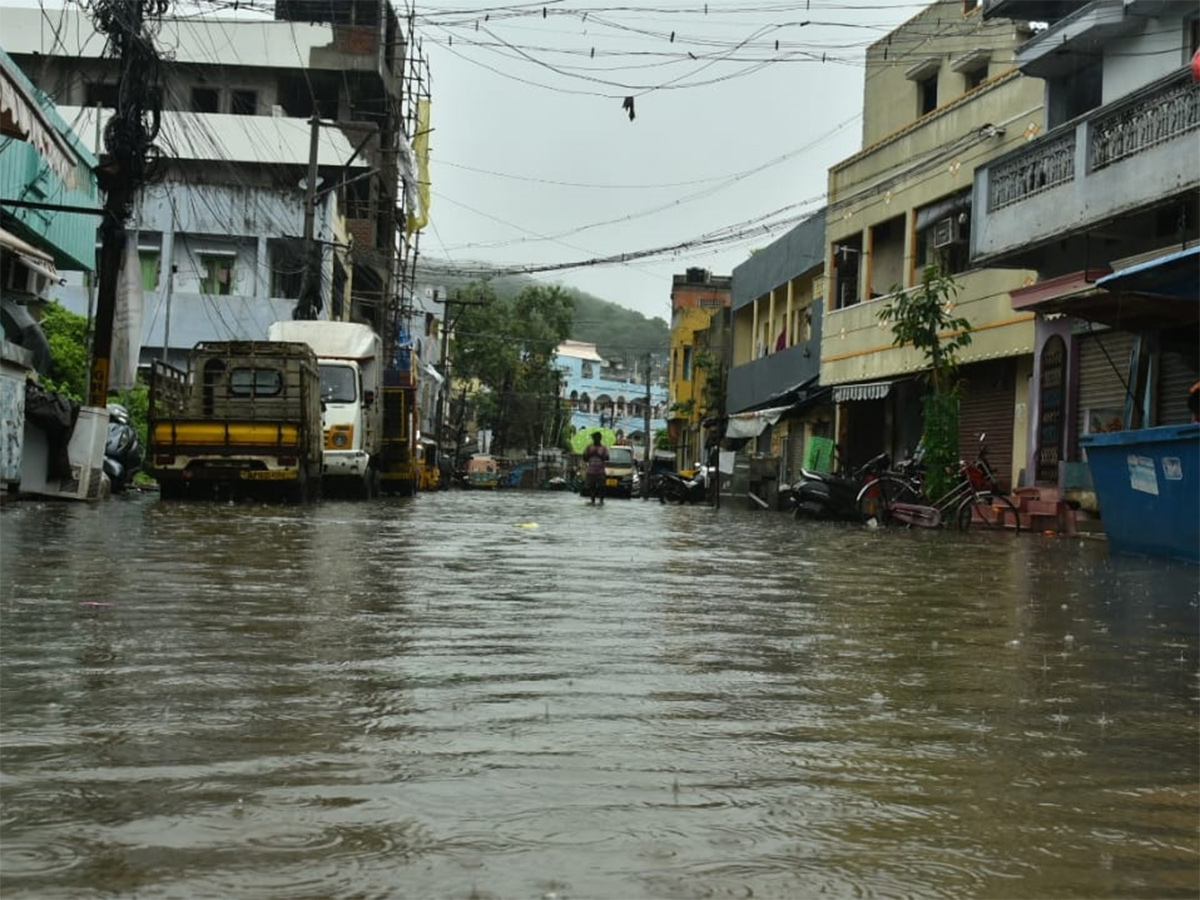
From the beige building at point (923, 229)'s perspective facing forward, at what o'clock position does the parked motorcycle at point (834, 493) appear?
The parked motorcycle is roughly at 11 o'clock from the beige building.

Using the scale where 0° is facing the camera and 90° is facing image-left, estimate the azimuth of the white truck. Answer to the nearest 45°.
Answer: approximately 0°

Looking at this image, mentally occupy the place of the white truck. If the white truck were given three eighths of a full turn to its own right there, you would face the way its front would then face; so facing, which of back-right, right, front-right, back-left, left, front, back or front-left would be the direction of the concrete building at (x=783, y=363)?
right

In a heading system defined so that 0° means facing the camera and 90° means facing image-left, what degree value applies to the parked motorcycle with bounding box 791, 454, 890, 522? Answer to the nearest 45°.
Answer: approximately 270°

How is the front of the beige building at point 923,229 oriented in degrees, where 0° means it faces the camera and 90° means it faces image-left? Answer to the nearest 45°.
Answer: approximately 45°

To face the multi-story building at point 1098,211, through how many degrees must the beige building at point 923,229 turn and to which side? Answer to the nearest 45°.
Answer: approximately 45° to its left

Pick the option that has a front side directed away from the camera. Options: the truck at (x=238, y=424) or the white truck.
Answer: the truck

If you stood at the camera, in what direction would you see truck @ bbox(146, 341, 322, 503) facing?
facing away from the viewer

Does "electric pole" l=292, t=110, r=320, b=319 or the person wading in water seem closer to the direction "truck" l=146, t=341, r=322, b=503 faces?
the electric pole
